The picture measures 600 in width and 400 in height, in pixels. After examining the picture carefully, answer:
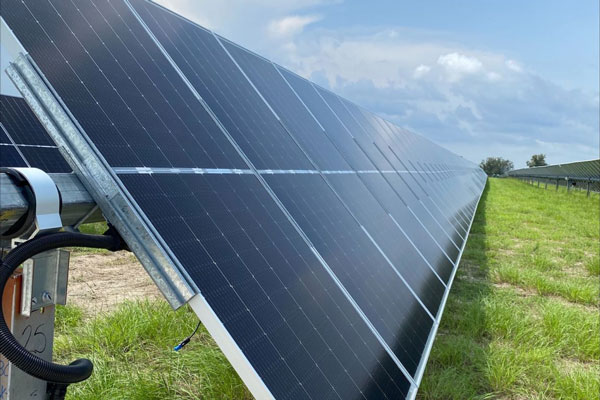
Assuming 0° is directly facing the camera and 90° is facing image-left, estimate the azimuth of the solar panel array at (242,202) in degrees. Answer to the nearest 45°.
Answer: approximately 315°

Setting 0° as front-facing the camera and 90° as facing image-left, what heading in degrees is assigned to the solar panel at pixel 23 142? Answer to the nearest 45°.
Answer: approximately 315°

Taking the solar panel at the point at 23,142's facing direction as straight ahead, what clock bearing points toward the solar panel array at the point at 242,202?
The solar panel array is roughly at 1 o'clock from the solar panel.

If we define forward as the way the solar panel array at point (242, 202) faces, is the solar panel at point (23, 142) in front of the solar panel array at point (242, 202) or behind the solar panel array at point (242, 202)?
behind
